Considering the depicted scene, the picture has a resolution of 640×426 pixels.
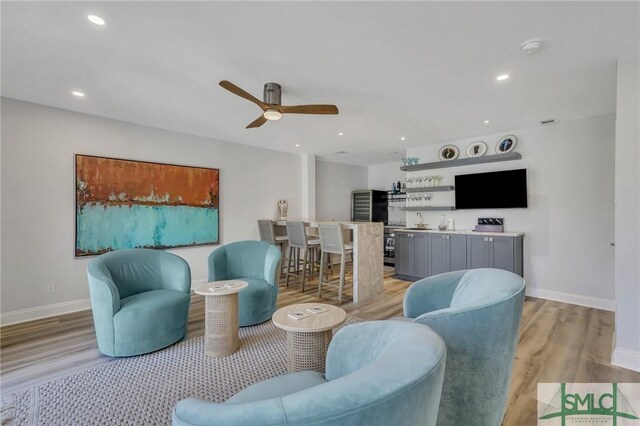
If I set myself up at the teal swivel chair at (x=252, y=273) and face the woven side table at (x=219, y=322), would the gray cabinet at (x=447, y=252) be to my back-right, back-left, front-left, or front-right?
back-left

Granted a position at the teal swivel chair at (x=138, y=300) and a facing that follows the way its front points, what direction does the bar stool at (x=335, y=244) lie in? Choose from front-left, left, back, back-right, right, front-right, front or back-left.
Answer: front-left

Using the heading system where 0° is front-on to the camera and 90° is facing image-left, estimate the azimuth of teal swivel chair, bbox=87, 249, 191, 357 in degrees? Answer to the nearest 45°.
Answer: approximately 315°

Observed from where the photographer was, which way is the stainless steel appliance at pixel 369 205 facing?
facing the viewer and to the left of the viewer

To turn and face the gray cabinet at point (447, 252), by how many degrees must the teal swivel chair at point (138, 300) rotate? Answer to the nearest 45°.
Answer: approximately 45° to its left

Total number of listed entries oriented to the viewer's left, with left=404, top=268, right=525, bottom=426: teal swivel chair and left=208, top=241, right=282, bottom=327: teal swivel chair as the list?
1

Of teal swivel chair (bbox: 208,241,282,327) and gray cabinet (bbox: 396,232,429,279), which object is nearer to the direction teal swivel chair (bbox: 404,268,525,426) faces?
the teal swivel chair

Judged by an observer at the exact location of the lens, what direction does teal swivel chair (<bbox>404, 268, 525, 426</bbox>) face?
facing to the left of the viewer

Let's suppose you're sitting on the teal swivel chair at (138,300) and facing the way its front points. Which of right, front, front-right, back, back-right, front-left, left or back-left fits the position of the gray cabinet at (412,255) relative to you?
front-left

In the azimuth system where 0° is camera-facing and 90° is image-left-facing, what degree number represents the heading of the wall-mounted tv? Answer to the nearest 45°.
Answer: approximately 45°

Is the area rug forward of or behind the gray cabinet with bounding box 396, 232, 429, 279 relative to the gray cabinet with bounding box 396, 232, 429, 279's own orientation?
forward

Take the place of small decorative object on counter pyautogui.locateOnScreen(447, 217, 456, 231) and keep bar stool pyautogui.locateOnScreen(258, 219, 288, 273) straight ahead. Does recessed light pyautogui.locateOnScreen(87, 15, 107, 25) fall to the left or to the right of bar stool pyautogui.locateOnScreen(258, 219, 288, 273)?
left

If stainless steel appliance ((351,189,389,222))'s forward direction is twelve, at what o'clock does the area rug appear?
The area rug is roughly at 11 o'clock from the stainless steel appliance.

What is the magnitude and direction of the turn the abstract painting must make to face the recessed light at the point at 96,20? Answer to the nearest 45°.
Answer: approximately 45° to its right

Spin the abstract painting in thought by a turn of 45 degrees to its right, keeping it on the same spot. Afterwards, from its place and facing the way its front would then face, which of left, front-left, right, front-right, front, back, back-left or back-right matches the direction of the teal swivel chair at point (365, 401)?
front
